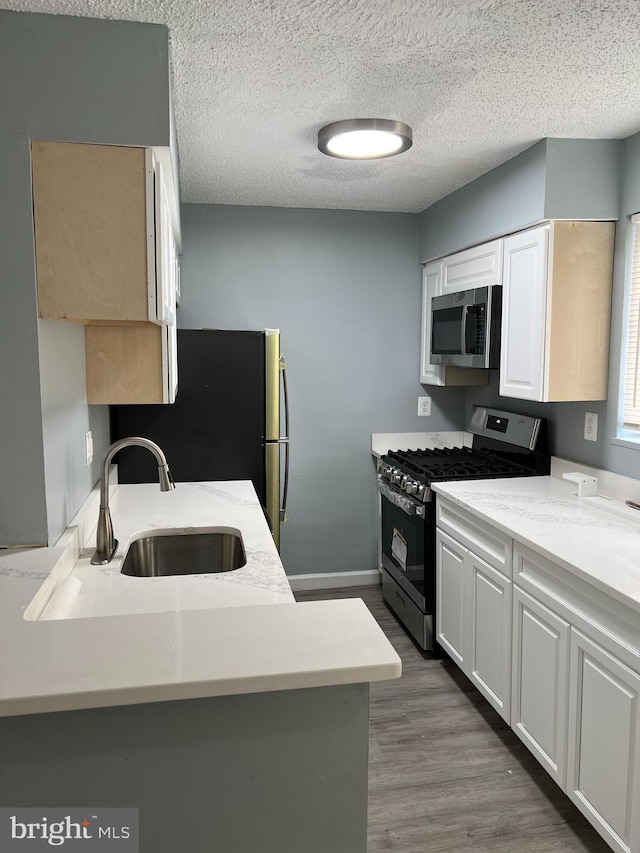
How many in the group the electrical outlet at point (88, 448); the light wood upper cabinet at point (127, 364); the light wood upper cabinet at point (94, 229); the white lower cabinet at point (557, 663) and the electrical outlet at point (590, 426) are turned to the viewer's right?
3

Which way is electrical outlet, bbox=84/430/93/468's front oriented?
to the viewer's right

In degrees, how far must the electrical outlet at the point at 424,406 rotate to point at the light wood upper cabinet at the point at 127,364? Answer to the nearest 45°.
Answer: approximately 45° to its right

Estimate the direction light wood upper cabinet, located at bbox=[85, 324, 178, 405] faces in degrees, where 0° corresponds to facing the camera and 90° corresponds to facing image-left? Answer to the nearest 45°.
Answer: approximately 270°

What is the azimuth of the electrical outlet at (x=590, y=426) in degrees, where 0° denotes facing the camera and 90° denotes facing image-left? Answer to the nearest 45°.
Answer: approximately 45°

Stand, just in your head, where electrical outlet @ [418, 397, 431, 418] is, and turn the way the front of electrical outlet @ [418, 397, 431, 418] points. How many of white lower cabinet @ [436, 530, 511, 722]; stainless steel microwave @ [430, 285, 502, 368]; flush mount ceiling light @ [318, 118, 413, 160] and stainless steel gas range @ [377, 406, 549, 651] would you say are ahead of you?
4

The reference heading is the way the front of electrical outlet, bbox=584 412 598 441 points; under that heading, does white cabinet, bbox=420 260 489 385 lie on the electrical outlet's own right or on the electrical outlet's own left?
on the electrical outlet's own right

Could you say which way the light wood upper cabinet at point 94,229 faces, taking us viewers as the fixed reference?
facing to the right of the viewer

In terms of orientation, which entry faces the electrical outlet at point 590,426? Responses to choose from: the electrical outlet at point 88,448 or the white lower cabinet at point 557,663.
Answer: the electrical outlet at point 88,448

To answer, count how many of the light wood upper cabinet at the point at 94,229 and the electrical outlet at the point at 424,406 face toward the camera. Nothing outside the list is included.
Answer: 1
